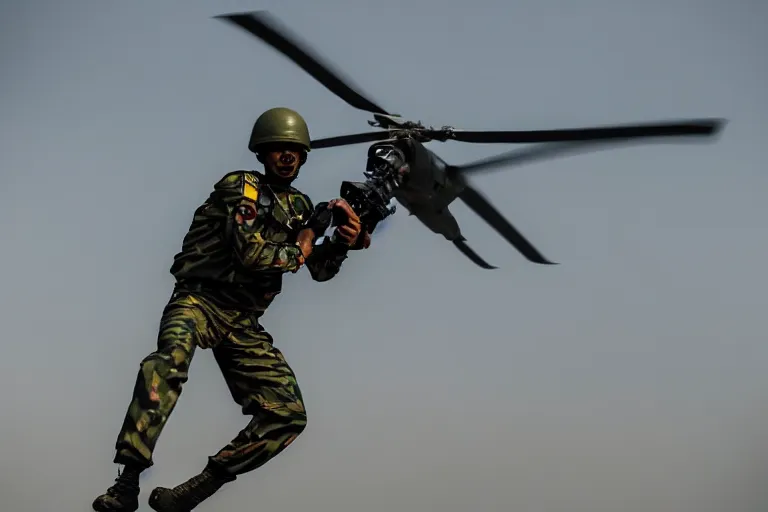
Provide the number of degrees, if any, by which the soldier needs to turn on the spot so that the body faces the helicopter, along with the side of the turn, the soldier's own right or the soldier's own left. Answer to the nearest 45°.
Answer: approximately 135° to the soldier's own left

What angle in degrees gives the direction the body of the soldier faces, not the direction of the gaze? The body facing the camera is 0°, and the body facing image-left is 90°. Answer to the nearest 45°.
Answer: approximately 315°
